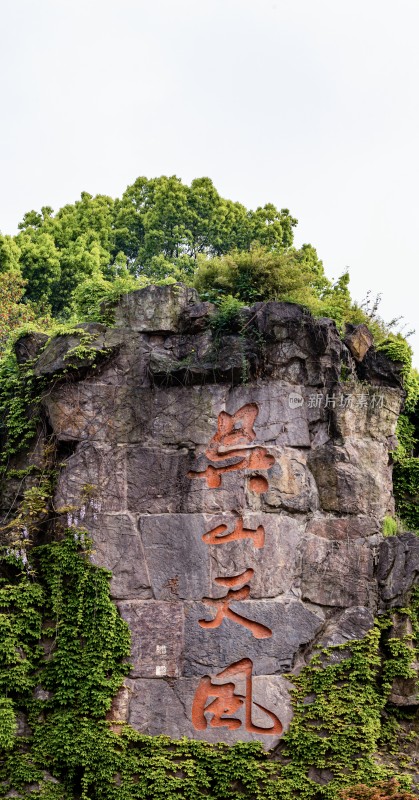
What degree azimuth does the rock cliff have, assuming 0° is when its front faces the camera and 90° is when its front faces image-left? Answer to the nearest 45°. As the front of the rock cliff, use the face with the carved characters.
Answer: approximately 0°
